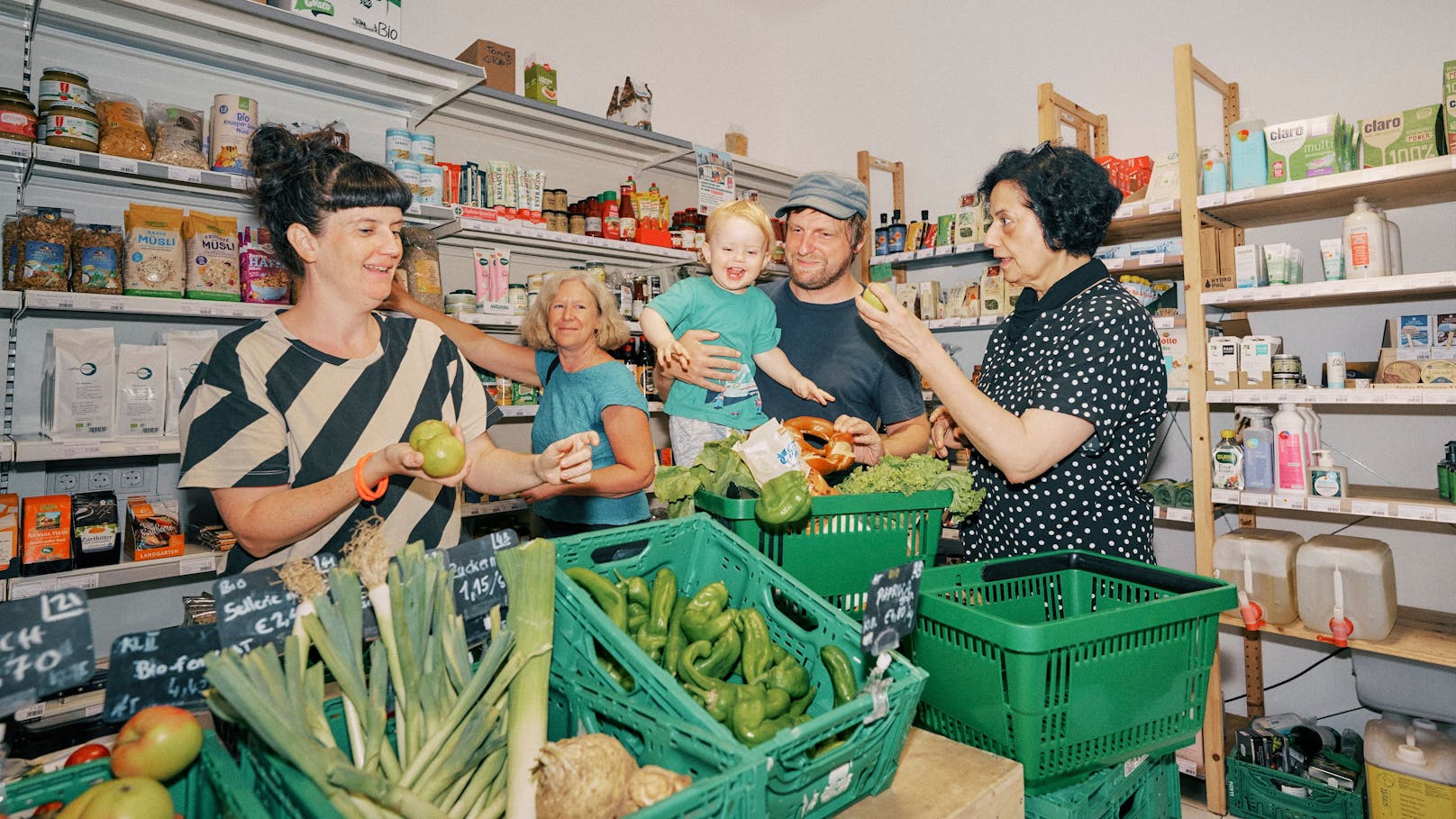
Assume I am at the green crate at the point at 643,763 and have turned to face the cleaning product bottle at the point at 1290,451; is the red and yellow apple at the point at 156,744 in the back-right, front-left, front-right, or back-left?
back-left

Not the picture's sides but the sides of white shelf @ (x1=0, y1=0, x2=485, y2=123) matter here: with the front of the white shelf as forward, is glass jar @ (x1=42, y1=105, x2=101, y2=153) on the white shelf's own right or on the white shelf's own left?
on the white shelf's own right

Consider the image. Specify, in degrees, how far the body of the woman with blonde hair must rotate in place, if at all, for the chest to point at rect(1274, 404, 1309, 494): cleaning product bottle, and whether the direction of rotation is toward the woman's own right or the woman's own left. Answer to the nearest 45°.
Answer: approximately 135° to the woman's own left

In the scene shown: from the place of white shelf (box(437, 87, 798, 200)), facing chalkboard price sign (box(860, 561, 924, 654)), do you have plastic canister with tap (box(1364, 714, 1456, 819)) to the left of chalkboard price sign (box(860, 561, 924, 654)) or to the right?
left

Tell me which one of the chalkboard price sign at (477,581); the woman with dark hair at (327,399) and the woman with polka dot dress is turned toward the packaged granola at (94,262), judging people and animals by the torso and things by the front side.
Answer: the woman with polka dot dress

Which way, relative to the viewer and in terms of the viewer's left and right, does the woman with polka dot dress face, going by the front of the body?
facing to the left of the viewer

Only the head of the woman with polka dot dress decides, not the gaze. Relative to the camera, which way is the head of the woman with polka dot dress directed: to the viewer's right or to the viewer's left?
to the viewer's left
